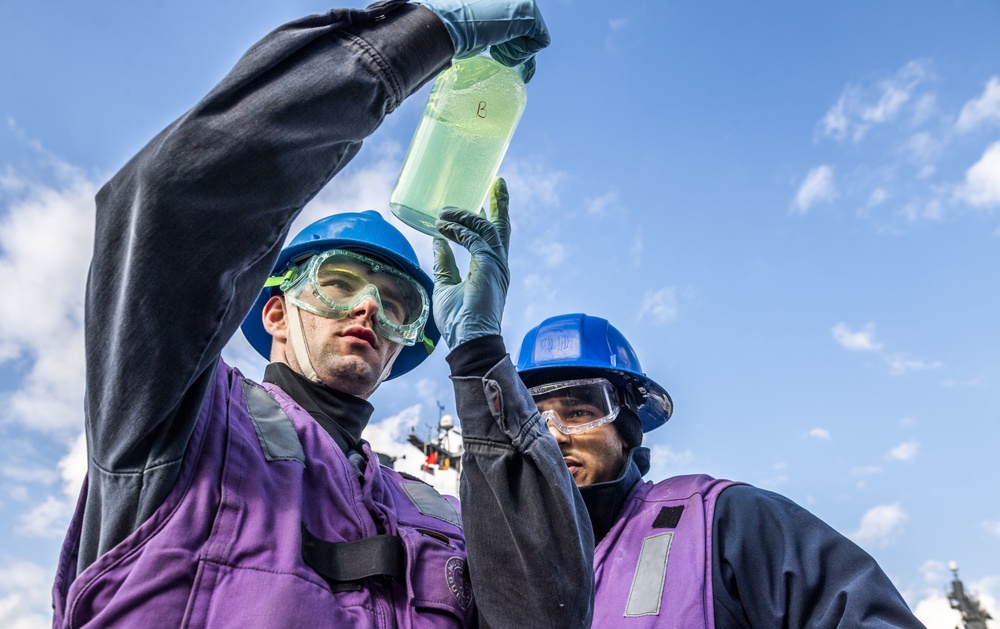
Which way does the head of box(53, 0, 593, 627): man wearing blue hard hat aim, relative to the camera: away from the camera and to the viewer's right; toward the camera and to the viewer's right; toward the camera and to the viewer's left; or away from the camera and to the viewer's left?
toward the camera and to the viewer's right

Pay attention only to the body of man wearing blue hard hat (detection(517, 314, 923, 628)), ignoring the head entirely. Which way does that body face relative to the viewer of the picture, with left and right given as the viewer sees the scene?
facing the viewer and to the left of the viewer

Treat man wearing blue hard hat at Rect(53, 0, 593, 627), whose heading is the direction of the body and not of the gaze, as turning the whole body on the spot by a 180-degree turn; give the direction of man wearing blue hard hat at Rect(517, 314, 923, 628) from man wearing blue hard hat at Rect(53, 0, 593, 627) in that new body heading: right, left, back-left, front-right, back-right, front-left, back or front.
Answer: right

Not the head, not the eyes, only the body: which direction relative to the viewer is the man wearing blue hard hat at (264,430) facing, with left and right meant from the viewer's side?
facing the viewer and to the right of the viewer
